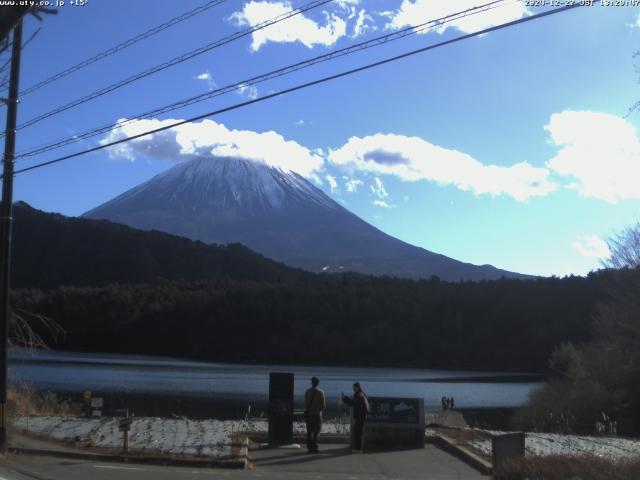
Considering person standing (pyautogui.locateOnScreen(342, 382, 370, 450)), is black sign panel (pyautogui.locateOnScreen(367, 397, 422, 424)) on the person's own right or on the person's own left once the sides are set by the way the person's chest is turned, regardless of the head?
on the person's own right

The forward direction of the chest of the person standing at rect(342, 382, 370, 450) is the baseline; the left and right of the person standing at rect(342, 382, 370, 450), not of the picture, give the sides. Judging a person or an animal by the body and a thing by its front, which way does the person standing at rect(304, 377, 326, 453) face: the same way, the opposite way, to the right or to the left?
to the right

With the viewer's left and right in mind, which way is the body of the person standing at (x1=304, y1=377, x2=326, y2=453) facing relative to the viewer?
facing away from the viewer

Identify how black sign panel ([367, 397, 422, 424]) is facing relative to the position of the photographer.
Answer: facing the viewer

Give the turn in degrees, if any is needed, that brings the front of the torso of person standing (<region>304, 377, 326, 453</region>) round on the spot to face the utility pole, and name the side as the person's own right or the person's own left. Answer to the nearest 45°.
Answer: approximately 90° to the person's own left

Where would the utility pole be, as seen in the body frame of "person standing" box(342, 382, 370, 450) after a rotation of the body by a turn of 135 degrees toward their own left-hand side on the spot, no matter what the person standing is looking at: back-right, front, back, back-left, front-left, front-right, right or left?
back-right

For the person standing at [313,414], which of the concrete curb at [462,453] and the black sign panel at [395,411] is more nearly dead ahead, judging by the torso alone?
the black sign panel

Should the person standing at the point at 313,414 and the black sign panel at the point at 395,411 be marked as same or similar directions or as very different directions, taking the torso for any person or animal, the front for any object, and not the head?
very different directions

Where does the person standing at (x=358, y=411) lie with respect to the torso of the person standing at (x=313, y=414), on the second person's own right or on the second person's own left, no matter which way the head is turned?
on the second person's own right

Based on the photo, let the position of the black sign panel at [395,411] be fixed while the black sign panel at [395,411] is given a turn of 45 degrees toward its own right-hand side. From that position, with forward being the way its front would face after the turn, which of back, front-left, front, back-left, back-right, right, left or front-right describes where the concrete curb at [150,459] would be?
front

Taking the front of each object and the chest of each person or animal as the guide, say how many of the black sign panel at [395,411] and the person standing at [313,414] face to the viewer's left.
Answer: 0

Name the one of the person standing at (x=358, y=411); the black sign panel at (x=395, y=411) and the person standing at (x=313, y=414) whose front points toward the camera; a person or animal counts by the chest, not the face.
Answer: the black sign panel

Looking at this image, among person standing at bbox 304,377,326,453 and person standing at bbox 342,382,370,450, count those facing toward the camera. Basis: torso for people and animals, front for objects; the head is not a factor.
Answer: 0
